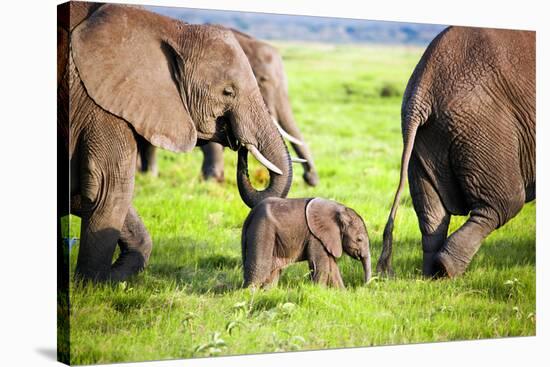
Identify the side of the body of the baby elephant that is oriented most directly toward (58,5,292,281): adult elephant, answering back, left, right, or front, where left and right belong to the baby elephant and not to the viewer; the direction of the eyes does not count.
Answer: back

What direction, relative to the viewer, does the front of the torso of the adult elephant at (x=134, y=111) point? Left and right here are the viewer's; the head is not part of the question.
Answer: facing to the right of the viewer

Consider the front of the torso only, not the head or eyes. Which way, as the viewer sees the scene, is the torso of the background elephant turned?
to the viewer's right

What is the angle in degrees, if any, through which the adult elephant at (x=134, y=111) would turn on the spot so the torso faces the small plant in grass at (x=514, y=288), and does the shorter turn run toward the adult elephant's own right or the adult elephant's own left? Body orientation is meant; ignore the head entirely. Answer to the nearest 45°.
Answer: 0° — it already faces it

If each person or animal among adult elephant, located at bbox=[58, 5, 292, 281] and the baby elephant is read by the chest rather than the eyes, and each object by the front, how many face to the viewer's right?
2

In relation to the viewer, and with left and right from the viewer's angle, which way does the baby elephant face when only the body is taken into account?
facing to the right of the viewer

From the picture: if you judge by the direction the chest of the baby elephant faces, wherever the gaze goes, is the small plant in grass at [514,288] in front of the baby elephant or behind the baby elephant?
in front

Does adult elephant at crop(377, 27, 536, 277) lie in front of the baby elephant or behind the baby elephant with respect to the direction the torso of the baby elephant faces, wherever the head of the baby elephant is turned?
in front
